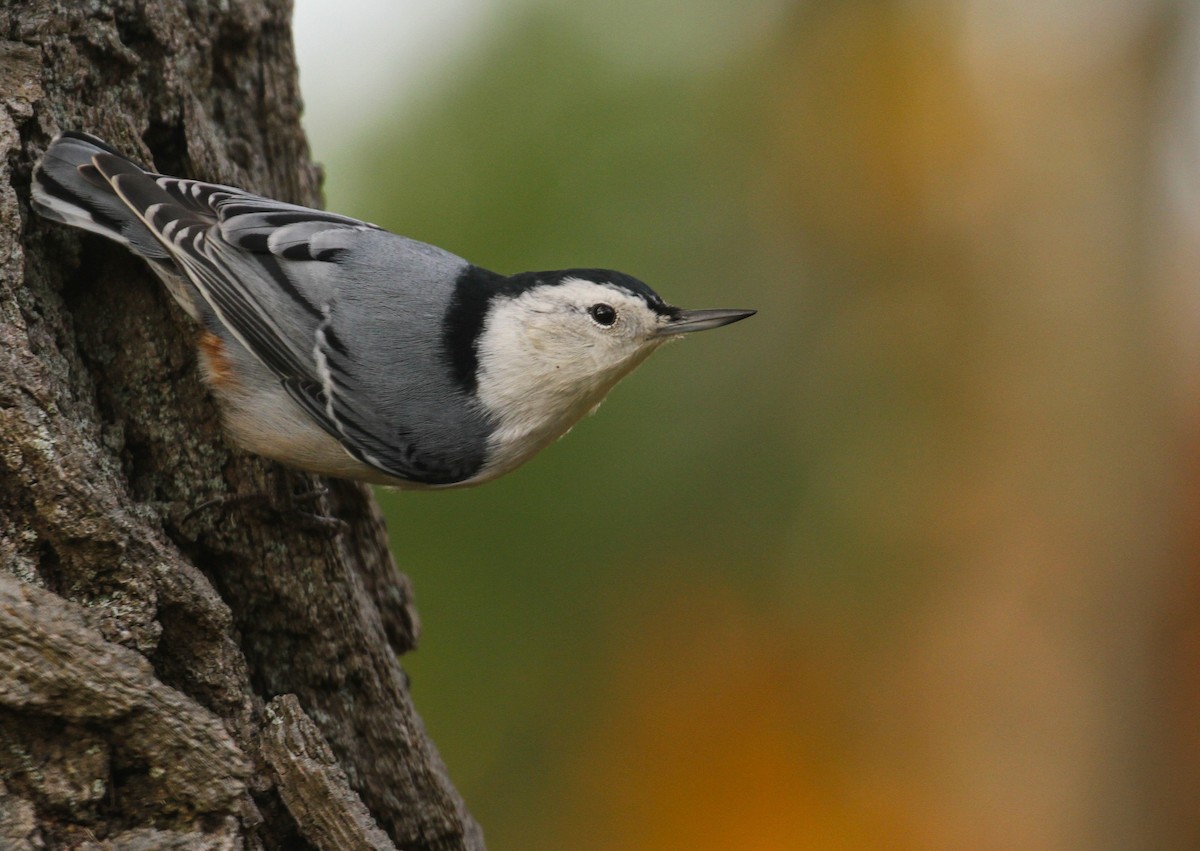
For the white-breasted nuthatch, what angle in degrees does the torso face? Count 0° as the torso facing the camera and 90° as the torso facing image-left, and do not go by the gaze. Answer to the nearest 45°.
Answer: approximately 270°
